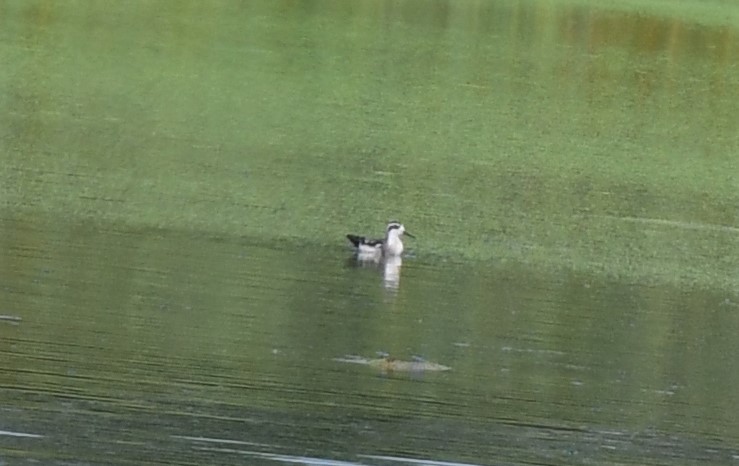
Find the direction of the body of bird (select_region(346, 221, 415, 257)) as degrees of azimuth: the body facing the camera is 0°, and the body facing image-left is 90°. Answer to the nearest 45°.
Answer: approximately 270°
